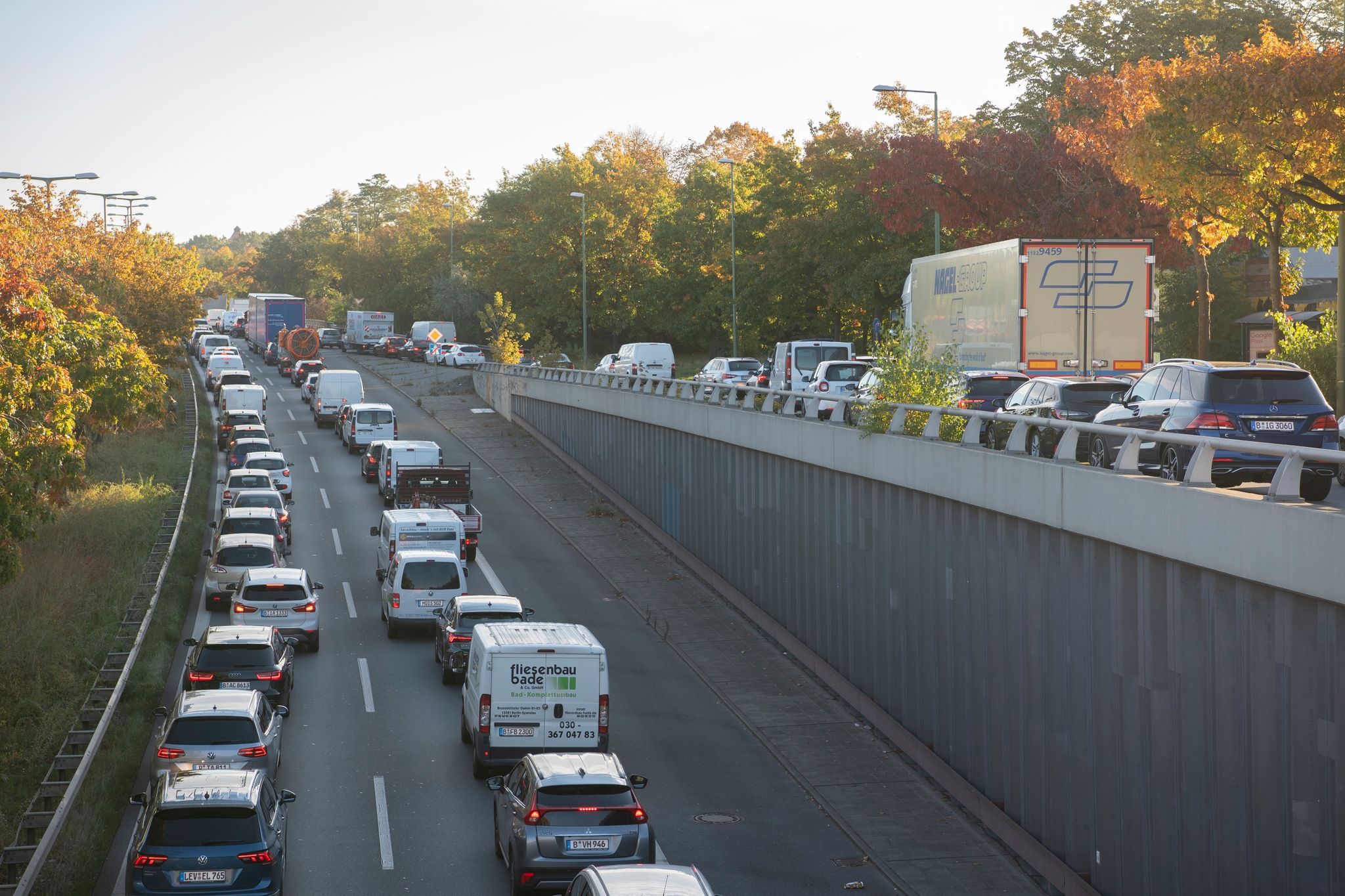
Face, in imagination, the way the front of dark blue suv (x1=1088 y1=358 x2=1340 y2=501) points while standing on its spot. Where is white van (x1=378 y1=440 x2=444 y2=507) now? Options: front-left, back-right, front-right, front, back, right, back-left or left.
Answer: front

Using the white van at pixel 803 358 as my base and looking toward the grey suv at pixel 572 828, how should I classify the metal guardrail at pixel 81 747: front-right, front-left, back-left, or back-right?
front-right

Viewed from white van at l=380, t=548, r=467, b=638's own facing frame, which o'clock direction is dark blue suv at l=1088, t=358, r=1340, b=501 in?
The dark blue suv is roughly at 5 o'clock from the white van.

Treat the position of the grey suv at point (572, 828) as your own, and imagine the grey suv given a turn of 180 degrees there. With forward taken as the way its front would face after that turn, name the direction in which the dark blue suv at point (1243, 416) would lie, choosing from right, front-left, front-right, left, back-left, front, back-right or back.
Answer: left

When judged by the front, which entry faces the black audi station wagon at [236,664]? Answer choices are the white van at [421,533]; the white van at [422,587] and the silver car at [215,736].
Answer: the silver car

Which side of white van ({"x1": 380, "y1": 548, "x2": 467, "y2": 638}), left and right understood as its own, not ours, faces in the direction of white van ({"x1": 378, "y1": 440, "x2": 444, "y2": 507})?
front

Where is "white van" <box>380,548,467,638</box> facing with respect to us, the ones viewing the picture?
facing away from the viewer

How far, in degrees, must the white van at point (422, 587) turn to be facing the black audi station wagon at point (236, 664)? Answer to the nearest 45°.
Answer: approximately 135° to its left

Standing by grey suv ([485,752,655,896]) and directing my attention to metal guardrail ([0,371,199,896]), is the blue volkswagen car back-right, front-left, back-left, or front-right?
front-left

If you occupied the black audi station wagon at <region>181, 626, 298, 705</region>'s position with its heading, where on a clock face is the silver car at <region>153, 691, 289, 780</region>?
The silver car is roughly at 6 o'clock from the black audi station wagon.

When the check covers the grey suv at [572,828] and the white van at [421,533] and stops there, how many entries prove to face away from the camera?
2

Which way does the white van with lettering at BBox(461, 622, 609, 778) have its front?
away from the camera

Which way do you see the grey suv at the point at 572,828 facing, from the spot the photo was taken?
facing away from the viewer

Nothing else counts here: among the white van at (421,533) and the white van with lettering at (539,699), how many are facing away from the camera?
2

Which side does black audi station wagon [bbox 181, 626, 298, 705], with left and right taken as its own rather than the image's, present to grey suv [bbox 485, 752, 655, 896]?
back

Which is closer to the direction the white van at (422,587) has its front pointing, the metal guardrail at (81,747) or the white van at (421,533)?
the white van

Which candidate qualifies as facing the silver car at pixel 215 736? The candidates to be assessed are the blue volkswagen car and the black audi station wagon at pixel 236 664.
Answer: the blue volkswagen car

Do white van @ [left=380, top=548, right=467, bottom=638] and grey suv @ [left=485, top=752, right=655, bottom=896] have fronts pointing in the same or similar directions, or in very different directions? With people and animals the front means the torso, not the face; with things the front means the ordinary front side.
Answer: same or similar directions

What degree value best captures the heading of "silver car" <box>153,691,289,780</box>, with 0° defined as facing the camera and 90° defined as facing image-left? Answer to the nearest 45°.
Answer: approximately 180°

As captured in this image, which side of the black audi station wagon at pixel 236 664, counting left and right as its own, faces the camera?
back

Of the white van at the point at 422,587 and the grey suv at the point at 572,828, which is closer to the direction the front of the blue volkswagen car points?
the white van

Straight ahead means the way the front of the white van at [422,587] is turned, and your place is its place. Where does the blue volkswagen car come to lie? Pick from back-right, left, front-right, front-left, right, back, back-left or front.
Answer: back

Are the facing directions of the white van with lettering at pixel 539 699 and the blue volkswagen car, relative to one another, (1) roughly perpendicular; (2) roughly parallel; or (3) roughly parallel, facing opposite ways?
roughly parallel
